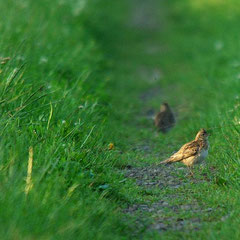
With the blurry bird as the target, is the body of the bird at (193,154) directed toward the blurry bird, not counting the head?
no

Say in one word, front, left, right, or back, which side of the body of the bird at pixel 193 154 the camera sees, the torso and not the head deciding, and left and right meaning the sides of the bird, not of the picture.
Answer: right
